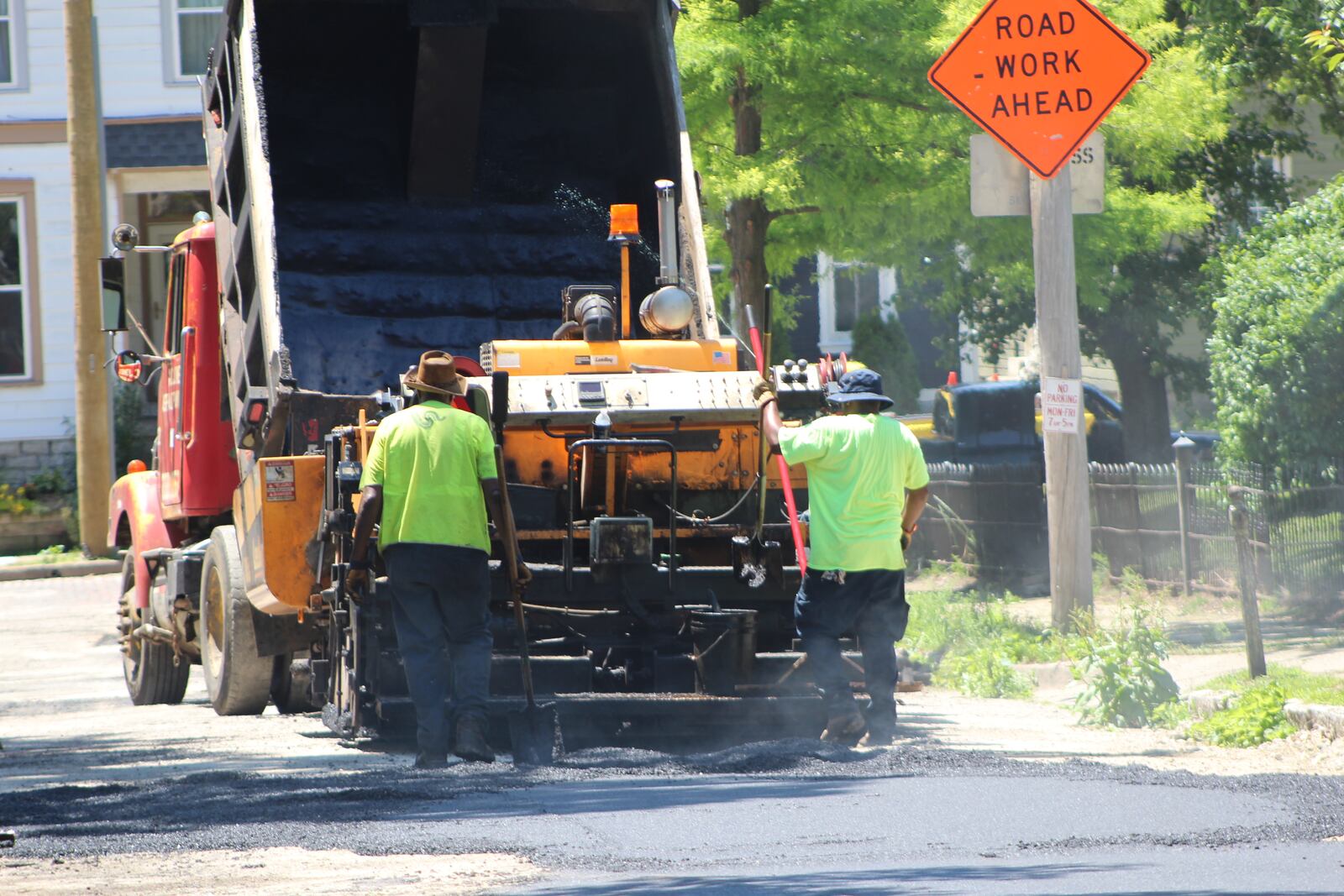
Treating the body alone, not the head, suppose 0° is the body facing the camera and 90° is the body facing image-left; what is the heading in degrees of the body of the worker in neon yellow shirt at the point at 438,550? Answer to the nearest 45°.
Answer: approximately 180°

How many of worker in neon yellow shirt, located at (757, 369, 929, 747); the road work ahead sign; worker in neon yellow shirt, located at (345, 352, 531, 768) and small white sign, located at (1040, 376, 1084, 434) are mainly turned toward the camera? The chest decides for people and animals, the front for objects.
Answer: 2

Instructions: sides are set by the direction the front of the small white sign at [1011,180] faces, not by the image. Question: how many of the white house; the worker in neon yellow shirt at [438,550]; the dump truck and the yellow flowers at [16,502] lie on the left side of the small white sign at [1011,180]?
0

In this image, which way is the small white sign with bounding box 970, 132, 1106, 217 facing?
toward the camera

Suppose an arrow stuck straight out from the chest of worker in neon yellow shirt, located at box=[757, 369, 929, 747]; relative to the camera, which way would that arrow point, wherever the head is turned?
away from the camera

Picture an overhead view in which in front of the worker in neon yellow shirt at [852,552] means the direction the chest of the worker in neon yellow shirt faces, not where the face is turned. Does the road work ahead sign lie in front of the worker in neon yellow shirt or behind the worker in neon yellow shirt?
in front

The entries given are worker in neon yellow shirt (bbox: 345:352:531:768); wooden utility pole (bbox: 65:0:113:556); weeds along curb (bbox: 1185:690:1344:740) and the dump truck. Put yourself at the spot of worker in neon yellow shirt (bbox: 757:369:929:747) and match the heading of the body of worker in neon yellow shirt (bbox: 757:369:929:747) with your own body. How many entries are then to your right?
1

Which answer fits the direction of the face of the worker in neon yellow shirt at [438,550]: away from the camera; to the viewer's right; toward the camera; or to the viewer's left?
away from the camera

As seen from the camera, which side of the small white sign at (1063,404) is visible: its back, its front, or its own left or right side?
front

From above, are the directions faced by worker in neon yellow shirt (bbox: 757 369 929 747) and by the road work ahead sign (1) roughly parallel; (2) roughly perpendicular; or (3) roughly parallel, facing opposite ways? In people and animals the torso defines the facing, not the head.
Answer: roughly parallel, facing opposite ways

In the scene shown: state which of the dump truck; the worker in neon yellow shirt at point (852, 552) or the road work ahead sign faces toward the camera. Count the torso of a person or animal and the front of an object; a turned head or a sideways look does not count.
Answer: the road work ahead sign

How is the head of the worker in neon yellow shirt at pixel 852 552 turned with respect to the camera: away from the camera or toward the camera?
away from the camera

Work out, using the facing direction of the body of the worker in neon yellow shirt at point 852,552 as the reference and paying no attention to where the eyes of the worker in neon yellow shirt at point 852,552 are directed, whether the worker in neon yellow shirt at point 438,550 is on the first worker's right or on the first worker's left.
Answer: on the first worker's left

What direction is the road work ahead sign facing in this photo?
toward the camera

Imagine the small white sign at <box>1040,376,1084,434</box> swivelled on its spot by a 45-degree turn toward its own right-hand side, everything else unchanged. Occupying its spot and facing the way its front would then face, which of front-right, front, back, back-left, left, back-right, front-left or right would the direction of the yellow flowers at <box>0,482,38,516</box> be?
right
